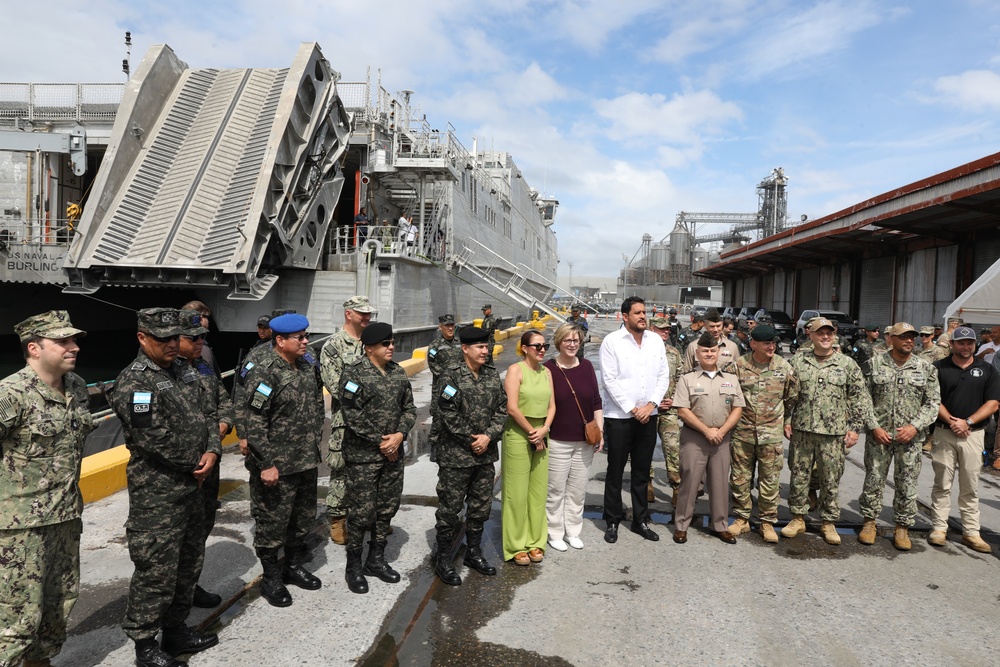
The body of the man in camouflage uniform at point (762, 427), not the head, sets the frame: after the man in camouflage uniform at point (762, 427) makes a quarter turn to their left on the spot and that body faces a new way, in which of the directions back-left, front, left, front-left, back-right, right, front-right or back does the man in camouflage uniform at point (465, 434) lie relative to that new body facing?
back-right

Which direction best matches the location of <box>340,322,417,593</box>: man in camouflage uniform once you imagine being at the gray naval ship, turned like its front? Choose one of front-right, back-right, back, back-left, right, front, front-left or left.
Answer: back-right

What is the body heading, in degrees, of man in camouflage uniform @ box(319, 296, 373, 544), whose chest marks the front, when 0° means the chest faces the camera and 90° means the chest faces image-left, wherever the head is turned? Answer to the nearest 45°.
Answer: approximately 315°

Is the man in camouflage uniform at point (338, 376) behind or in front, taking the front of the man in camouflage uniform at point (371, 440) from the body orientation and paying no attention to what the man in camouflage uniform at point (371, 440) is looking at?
behind

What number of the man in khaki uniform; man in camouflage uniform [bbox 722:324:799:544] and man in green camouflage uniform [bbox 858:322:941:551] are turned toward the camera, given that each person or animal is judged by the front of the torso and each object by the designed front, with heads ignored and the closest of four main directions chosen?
3

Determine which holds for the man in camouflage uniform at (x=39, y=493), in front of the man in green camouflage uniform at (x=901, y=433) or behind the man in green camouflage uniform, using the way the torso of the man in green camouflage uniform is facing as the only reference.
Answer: in front

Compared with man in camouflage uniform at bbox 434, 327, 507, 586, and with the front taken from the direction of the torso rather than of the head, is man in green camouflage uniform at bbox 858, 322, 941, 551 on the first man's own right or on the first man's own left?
on the first man's own left

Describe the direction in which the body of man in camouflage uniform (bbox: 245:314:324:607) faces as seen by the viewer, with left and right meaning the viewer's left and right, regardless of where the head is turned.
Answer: facing the viewer and to the right of the viewer

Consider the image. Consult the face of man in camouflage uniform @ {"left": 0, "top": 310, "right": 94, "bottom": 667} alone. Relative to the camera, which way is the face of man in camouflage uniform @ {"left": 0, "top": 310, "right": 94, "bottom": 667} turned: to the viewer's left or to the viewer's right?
to the viewer's right

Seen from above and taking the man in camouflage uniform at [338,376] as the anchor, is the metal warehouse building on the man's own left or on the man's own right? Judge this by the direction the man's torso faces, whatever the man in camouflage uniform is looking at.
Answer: on the man's own left

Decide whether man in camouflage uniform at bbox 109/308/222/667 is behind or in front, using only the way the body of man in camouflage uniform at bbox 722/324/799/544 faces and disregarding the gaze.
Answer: in front

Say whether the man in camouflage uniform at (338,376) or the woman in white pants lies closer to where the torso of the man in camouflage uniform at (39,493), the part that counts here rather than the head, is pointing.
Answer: the woman in white pants
